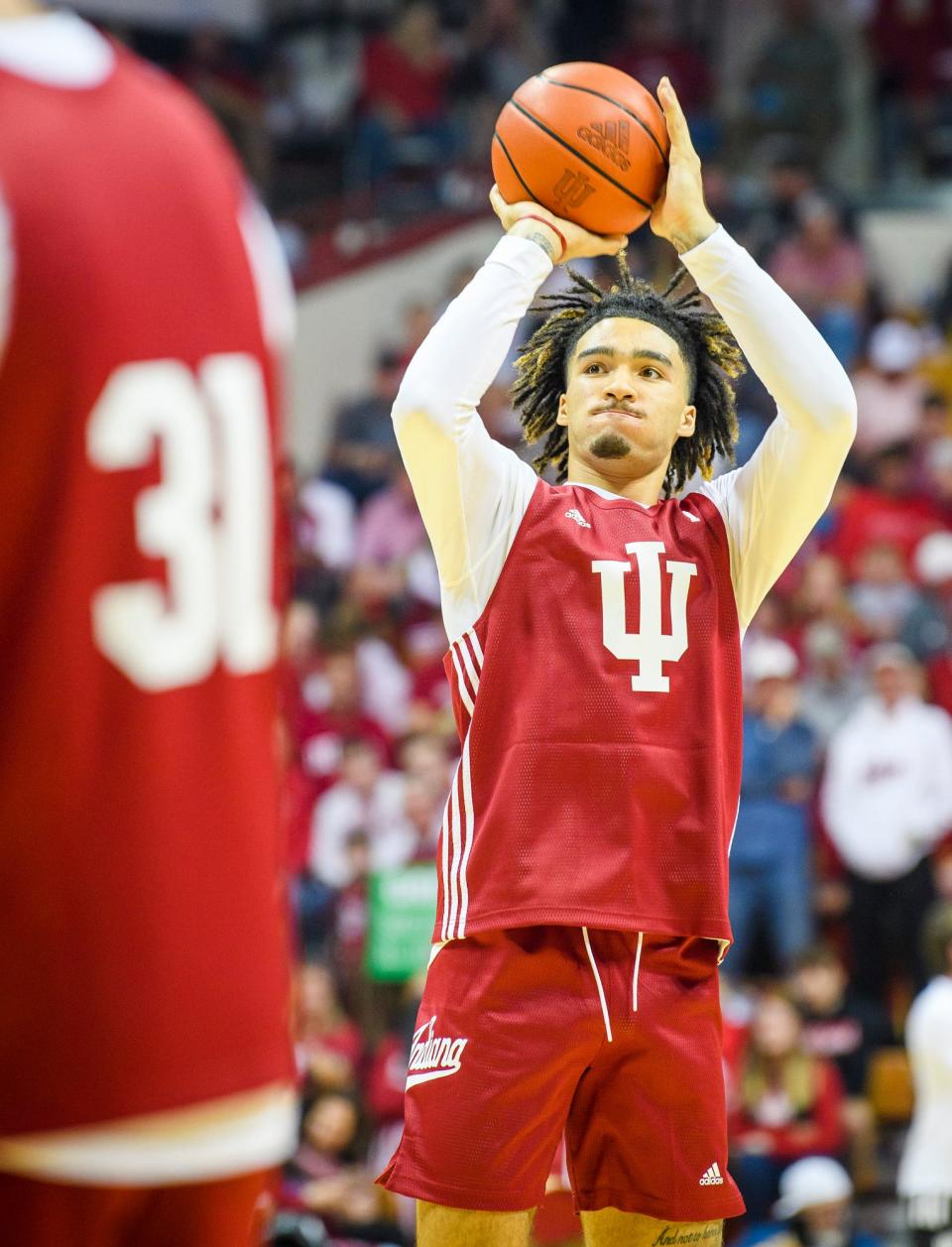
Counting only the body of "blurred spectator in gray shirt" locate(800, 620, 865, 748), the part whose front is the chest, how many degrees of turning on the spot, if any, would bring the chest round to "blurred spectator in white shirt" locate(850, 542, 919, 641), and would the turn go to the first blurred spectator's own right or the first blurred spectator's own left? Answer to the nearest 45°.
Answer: approximately 135° to the first blurred spectator's own left

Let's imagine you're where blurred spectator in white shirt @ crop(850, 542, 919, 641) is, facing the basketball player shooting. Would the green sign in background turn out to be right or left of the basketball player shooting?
right

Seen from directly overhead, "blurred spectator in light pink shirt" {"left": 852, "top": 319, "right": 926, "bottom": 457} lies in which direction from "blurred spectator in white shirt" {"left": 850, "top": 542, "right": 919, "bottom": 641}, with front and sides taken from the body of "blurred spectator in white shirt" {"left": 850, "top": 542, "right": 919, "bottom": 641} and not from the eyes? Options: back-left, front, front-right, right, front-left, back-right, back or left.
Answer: back

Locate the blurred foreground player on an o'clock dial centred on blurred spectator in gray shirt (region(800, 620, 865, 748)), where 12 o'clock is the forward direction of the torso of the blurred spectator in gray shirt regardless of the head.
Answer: The blurred foreground player is roughly at 12 o'clock from the blurred spectator in gray shirt.

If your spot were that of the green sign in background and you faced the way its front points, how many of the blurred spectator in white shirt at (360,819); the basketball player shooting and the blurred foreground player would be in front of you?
2

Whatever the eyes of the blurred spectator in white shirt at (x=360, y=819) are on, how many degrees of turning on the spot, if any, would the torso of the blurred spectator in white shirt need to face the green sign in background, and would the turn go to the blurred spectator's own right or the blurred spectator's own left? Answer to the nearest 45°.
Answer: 0° — they already face it

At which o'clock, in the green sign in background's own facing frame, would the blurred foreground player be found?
The blurred foreground player is roughly at 12 o'clock from the green sign in background.

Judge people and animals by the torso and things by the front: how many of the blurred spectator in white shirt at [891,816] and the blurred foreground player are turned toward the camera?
1

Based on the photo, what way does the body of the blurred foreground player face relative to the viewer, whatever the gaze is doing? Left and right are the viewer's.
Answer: facing away from the viewer and to the left of the viewer
